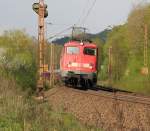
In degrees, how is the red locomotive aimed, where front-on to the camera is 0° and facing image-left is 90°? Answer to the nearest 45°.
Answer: approximately 0°
